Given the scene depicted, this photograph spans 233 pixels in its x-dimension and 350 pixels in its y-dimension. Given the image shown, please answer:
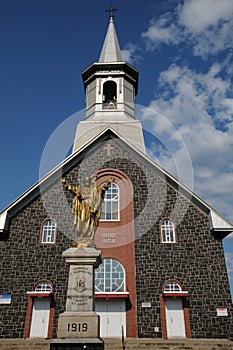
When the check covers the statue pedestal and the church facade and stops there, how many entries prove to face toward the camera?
2

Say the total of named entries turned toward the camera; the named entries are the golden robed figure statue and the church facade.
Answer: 2

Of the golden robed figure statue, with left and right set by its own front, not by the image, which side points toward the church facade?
back

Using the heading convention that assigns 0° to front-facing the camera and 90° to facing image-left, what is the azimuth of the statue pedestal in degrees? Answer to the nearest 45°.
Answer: approximately 0°

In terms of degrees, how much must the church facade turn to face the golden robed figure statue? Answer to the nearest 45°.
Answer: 0° — it already faces it

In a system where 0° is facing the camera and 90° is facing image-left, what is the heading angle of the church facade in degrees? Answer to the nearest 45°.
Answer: approximately 0°

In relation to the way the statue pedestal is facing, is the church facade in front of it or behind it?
behind
